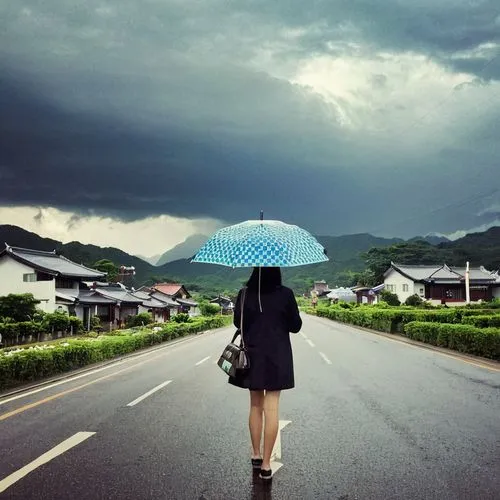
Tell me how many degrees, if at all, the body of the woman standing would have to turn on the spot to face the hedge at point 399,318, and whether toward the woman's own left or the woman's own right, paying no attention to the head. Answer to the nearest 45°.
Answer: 0° — they already face it

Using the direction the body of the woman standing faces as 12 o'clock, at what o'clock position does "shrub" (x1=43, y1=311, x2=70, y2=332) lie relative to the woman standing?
The shrub is roughly at 11 o'clock from the woman standing.

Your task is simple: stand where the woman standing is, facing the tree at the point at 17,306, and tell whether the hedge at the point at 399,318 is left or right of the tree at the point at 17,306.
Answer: right

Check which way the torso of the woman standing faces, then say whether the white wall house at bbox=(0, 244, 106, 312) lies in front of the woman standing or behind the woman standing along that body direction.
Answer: in front

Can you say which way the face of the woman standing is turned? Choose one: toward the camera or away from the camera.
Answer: away from the camera

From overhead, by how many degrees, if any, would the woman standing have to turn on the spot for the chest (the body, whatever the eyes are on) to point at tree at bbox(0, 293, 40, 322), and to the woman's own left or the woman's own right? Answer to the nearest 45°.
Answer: approximately 45° to the woman's own left

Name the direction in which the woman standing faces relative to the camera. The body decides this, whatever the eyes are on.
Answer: away from the camera

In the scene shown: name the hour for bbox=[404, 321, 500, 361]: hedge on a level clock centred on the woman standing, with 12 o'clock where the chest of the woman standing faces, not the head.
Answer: The hedge is roughly at 1 o'clock from the woman standing.

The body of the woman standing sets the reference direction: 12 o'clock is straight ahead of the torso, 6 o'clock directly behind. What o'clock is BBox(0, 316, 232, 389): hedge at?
The hedge is roughly at 11 o'clock from the woman standing.

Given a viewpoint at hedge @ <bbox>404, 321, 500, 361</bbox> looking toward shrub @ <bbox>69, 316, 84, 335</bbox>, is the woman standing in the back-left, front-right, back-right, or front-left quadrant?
back-left
